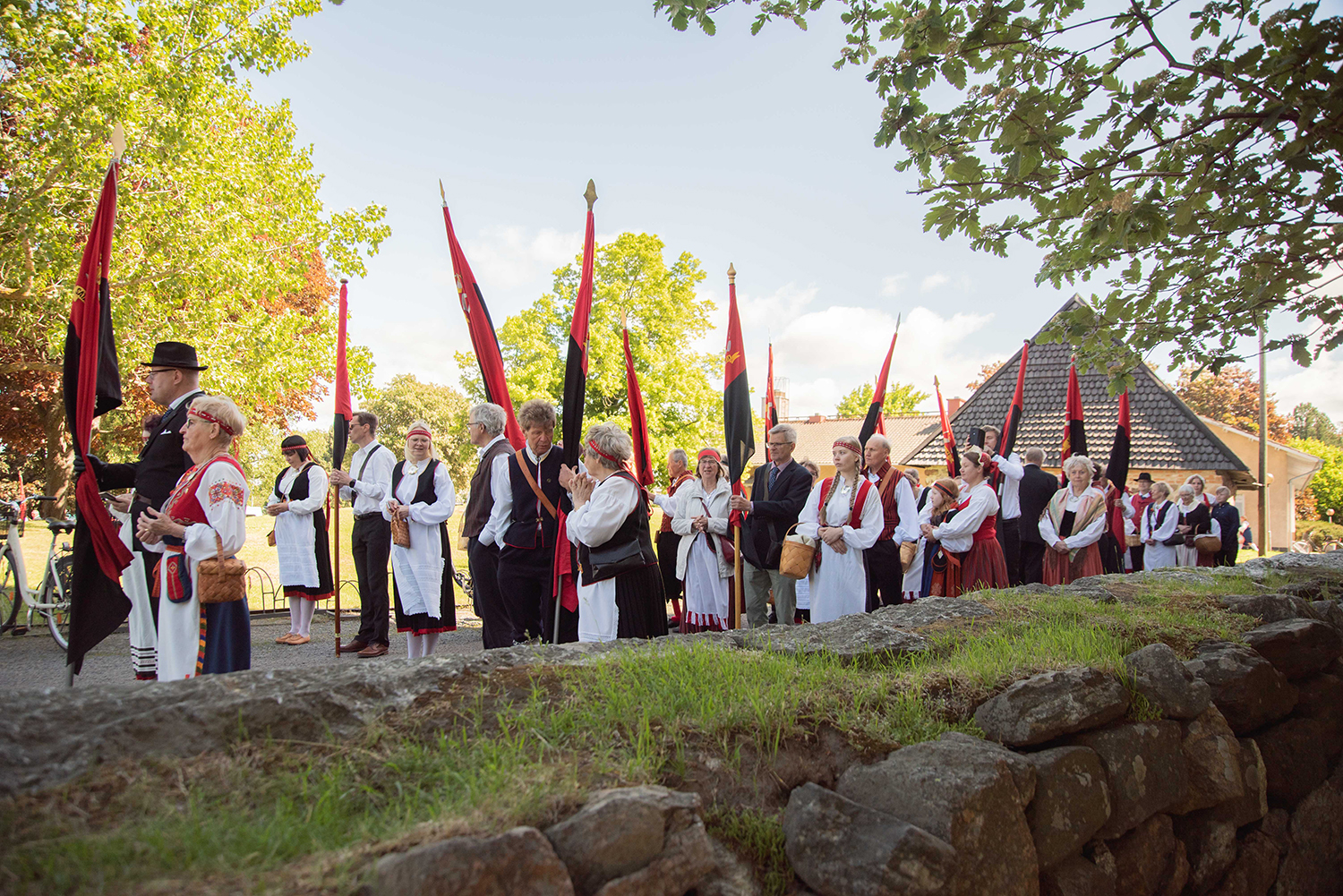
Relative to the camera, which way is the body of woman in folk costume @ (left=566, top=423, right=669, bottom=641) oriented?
to the viewer's left

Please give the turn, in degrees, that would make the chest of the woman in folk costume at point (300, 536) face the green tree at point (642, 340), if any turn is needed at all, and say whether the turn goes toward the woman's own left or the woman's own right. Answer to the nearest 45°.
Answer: approximately 180°

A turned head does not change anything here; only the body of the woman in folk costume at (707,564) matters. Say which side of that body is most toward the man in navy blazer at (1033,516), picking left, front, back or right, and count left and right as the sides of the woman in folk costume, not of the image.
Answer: left

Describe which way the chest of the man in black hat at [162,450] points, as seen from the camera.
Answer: to the viewer's left

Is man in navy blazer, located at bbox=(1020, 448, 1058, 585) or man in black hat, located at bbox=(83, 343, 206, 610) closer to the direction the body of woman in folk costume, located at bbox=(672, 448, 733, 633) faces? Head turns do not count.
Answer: the man in black hat

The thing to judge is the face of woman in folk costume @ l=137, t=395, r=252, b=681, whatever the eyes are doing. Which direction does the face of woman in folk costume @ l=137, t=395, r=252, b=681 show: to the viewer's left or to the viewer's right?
to the viewer's left
